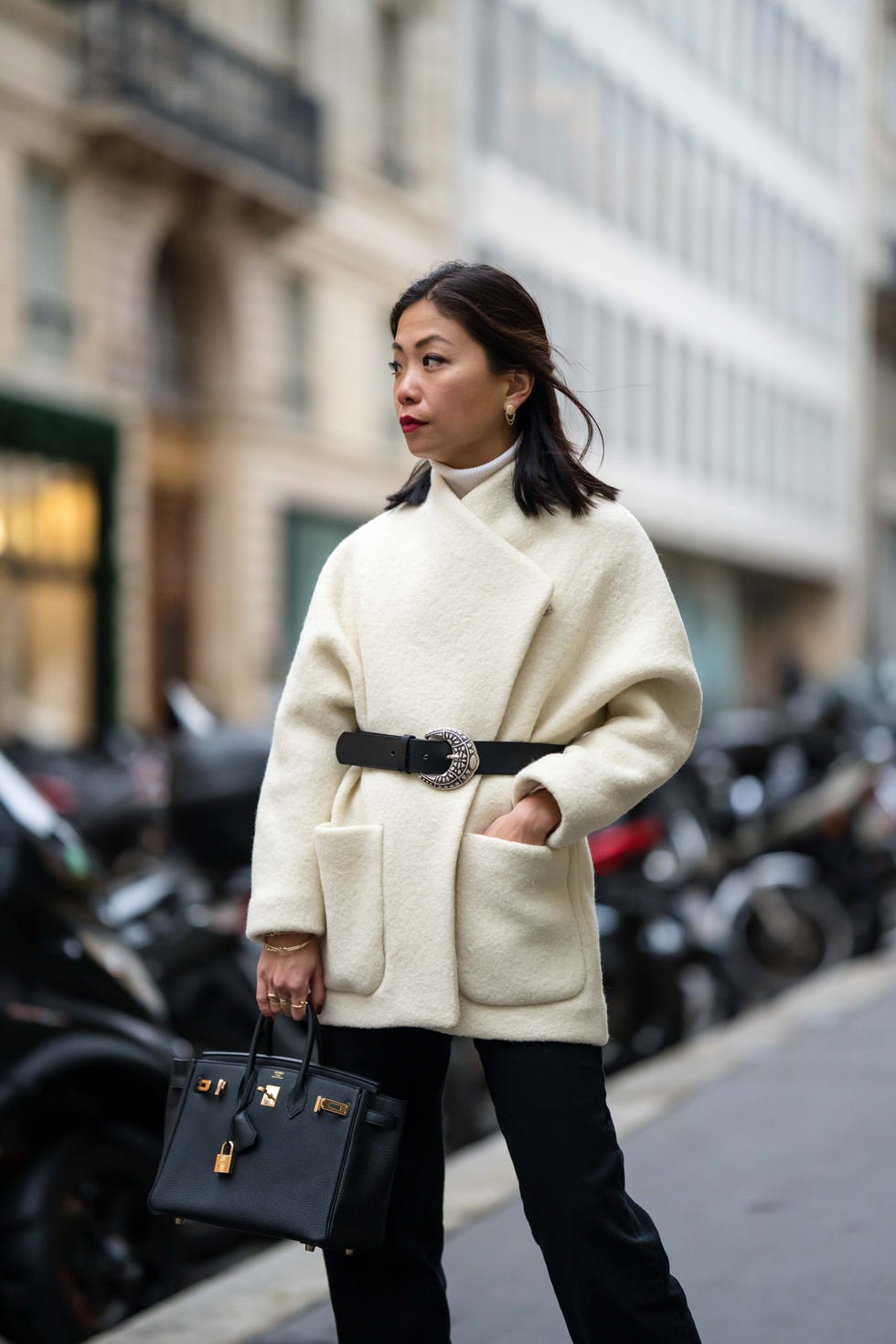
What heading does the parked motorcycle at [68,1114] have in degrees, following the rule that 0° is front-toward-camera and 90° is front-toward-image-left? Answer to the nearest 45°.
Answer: approximately 315°

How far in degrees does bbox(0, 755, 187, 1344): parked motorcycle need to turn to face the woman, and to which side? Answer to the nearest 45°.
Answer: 0° — it already faces them
